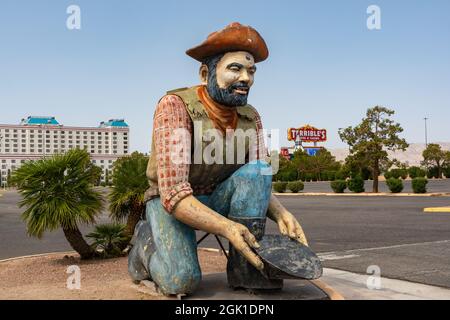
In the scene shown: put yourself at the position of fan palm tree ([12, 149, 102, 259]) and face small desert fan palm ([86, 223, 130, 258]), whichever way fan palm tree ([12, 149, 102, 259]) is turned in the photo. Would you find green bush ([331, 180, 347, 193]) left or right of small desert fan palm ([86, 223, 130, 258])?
left

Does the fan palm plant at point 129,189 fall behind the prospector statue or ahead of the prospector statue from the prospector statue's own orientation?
behind

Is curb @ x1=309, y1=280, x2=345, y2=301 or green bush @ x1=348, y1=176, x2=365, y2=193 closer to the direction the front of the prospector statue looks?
the curb

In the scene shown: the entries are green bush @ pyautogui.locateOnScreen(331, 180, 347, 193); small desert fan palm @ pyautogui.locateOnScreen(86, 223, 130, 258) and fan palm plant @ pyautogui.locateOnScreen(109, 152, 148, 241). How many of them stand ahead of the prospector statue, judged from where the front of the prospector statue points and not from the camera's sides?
0

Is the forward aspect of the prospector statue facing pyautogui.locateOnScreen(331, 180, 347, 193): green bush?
no

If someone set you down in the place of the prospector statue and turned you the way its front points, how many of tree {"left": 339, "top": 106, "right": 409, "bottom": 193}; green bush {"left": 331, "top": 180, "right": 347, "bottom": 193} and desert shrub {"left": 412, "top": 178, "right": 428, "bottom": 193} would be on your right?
0

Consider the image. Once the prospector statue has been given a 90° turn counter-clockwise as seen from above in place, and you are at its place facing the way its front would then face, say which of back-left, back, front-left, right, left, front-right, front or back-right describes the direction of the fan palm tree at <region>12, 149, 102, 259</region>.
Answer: left

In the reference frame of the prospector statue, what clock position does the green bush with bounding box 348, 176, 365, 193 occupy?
The green bush is roughly at 8 o'clock from the prospector statue.

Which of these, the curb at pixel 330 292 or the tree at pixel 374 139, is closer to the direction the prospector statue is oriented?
the curb

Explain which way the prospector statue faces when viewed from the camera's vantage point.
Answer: facing the viewer and to the right of the viewer

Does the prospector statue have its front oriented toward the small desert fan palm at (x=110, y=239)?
no

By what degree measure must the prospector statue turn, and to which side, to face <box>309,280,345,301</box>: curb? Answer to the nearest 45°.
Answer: approximately 45° to its left

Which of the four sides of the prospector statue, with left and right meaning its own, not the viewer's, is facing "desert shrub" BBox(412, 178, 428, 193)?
left

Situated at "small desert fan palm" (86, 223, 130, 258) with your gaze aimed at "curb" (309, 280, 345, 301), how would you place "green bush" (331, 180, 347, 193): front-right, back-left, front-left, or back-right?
back-left

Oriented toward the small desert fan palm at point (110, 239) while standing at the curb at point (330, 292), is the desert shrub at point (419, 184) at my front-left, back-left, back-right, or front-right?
front-right
